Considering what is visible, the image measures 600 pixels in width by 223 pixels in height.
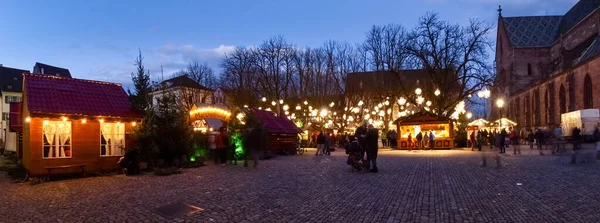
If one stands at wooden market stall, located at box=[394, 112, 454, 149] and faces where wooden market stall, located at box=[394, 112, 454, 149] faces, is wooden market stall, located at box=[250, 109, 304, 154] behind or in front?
in front

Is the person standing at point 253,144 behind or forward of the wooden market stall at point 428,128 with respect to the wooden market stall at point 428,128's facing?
forward

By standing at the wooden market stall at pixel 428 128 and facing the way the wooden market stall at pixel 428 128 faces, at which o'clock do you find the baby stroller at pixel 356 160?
The baby stroller is roughly at 12 o'clock from the wooden market stall.

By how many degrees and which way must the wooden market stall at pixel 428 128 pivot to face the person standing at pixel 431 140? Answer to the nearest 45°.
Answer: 0° — it already faces them

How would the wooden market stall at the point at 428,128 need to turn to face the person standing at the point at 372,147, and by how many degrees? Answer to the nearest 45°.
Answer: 0° — it already faces them

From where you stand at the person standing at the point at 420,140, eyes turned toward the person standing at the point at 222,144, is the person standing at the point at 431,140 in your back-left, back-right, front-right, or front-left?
back-left

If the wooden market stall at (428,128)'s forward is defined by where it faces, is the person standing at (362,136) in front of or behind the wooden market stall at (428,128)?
in front
